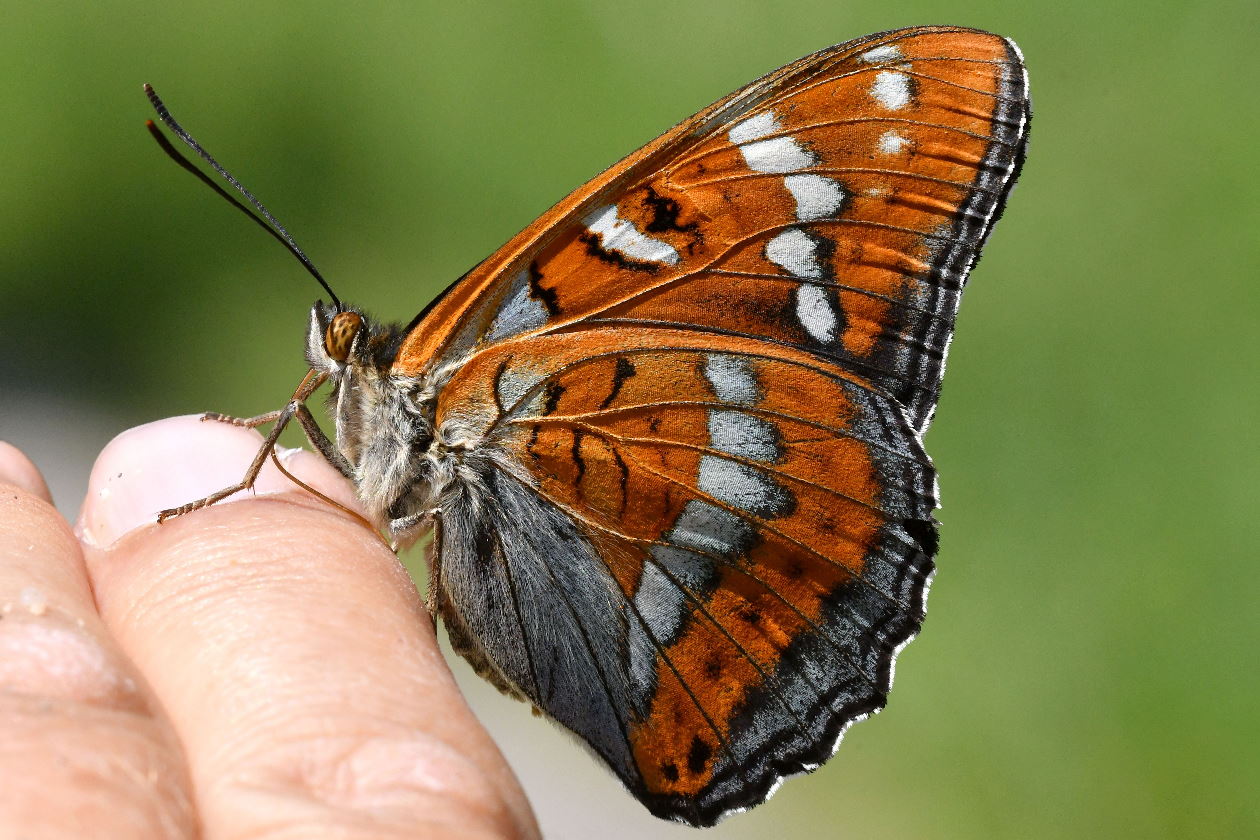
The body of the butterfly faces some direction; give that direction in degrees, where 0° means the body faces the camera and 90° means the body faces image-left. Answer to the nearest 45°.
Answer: approximately 90°
